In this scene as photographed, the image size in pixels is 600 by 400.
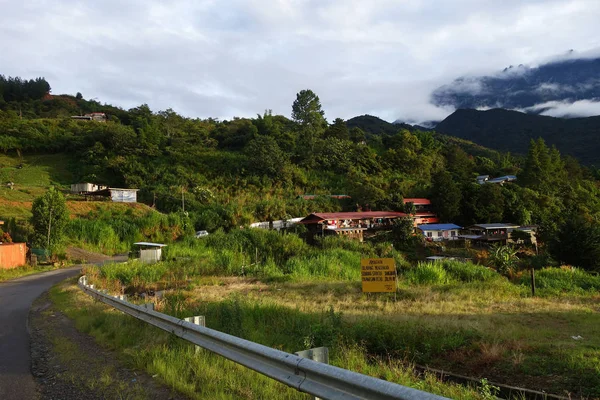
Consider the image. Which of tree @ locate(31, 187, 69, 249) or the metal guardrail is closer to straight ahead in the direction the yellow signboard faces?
the metal guardrail

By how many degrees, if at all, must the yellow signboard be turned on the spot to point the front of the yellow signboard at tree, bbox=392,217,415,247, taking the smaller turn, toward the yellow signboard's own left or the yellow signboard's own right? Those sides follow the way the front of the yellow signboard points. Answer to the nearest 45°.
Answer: approximately 180°

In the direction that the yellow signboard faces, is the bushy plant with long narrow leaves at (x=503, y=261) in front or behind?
behind

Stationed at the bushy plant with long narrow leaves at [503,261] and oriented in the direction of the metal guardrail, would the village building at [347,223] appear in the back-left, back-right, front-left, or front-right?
back-right

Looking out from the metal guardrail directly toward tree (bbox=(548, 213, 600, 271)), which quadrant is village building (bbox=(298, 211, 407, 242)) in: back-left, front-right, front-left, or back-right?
front-left

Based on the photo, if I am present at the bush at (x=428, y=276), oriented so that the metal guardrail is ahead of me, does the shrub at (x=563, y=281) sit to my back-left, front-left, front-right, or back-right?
back-left

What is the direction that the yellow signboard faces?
toward the camera

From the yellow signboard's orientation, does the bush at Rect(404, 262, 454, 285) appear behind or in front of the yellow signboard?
behind

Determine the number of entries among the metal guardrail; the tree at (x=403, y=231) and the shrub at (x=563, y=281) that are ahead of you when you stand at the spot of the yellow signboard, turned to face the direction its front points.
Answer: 1

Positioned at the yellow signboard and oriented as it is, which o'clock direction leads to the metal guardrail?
The metal guardrail is roughly at 12 o'clock from the yellow signboard.

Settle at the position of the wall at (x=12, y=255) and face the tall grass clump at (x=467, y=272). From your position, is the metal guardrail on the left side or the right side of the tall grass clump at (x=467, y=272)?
right

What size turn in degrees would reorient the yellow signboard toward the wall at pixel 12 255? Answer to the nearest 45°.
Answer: approximately 90° to its right

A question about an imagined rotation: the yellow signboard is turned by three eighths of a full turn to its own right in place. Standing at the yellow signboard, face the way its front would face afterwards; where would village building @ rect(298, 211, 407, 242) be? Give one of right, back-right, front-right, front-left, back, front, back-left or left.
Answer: front-right

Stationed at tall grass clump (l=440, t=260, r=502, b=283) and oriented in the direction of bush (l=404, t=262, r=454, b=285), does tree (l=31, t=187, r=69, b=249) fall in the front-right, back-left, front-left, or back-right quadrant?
front-right

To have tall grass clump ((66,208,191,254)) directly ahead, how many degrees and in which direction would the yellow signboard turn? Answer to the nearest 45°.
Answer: approximately 135° to its right

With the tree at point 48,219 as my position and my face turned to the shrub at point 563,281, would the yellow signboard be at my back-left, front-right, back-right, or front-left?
front-right

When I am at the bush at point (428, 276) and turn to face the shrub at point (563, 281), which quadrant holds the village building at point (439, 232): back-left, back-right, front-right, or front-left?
front-left

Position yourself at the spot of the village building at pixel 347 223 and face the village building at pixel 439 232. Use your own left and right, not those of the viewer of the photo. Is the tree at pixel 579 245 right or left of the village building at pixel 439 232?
right

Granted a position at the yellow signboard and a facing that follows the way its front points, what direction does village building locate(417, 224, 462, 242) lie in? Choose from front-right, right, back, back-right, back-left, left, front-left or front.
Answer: back

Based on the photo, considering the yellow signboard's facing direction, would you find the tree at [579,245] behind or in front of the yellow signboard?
behind
